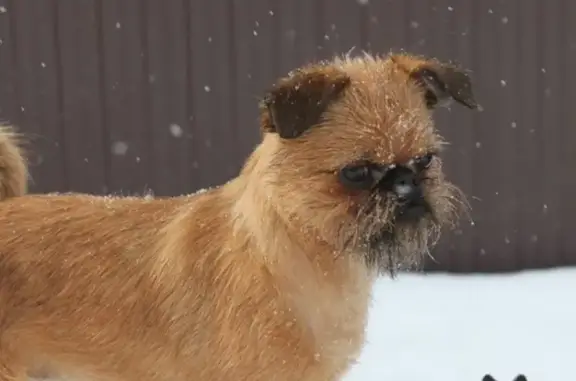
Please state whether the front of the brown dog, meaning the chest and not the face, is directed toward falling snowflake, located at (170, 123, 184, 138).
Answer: no

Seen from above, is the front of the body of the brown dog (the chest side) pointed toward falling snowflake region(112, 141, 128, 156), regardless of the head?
no

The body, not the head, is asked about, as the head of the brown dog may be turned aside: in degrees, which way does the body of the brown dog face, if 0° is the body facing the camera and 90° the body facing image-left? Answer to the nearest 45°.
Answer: approximately 270°
